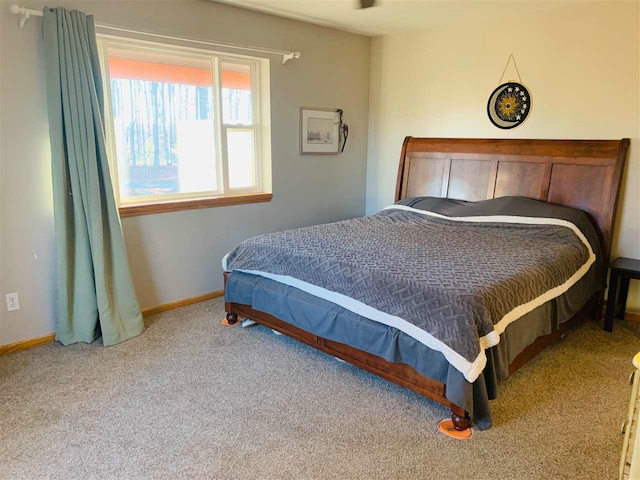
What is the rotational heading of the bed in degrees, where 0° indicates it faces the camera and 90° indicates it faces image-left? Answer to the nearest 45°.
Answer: approximately 45°

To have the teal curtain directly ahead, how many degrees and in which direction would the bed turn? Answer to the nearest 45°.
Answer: approximately 45° to its right

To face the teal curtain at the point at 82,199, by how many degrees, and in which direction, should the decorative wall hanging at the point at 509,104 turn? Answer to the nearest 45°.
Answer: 0° — it already faces it

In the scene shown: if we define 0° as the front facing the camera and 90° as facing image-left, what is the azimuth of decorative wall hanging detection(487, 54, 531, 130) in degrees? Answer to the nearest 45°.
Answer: approximately 45°

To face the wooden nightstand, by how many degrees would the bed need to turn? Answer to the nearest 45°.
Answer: approximately 180°

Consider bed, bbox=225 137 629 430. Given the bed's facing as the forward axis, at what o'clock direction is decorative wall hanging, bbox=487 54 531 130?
The decorative wall hanging is roughly at 5 o'clock from the bed.

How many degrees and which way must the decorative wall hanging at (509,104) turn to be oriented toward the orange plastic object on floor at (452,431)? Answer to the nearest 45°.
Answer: approximately 45° to its left

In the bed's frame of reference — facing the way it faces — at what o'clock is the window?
The window is roughly at 2 o'clock from the bed.

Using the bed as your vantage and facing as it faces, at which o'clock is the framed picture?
The framed picture is roughly at 3 o'clock from the bed.

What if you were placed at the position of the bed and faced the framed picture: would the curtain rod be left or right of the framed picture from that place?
left
